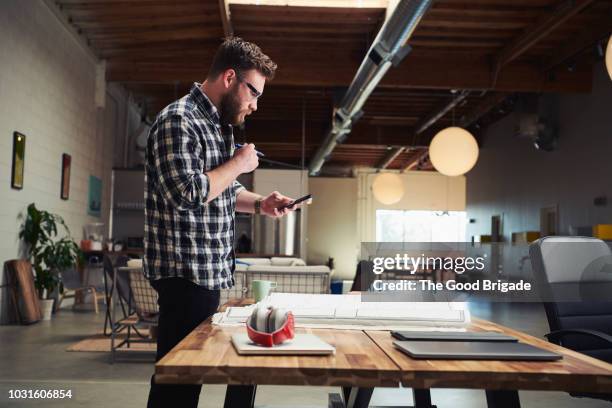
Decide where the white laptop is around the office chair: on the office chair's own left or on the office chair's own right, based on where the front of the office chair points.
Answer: on the office chair's own right

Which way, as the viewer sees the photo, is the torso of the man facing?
to the viewer's right

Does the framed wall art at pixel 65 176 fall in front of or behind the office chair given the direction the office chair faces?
behind

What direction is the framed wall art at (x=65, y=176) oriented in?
to the viewer's right

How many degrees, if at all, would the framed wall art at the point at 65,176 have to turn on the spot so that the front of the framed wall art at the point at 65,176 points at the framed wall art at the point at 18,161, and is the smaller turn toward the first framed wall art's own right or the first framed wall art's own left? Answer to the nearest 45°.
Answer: approximately 90° to the first framed wall art's own right

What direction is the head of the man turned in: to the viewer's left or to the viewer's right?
to the viewer's right

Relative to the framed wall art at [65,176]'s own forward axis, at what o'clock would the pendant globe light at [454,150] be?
The pendant globe light is roughly at 1 o'clock from the framed wall art.

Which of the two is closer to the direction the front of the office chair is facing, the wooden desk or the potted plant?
the wooden desk

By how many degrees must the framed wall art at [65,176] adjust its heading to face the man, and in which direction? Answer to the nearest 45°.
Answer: approximately 90° to its right
